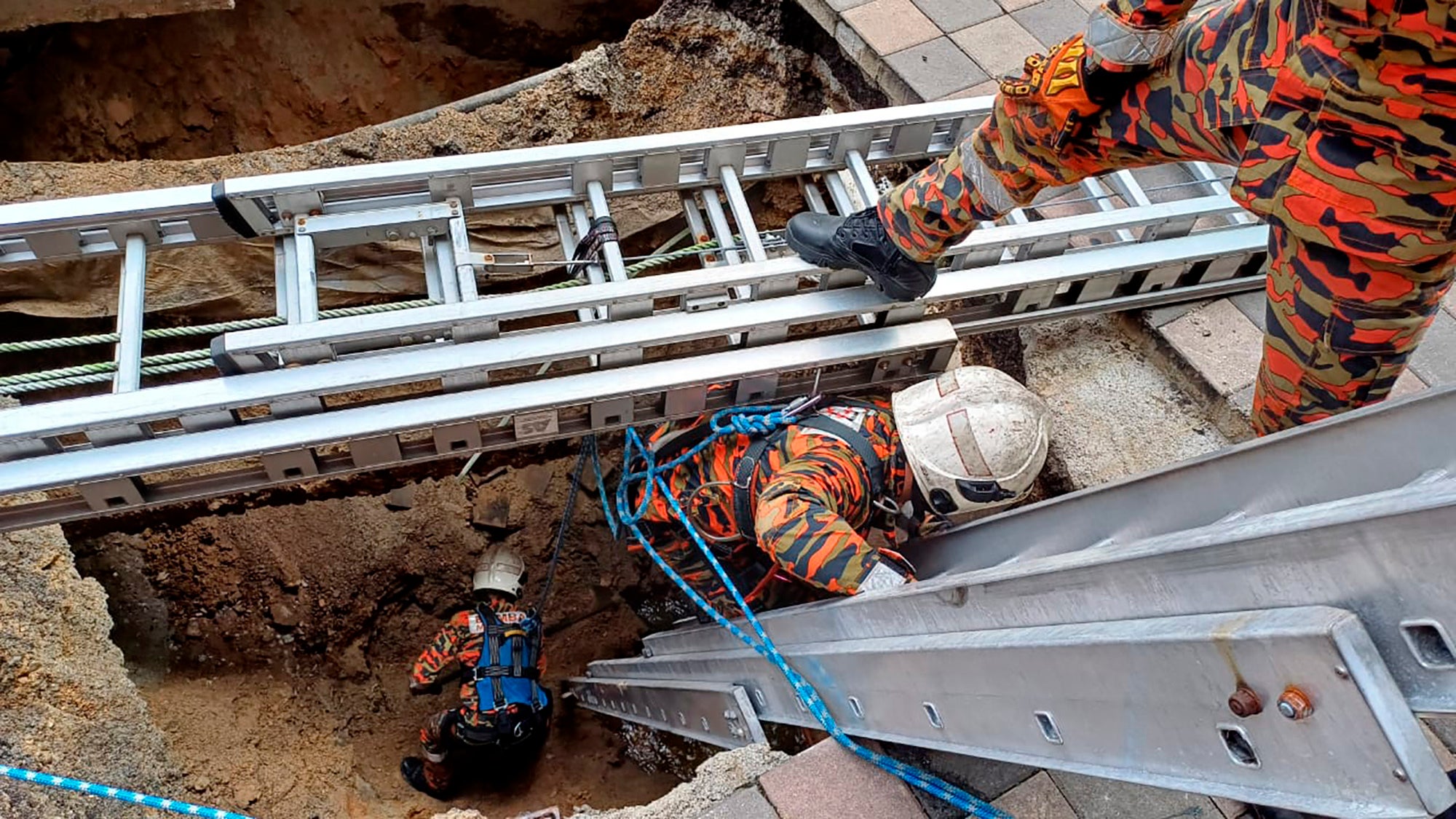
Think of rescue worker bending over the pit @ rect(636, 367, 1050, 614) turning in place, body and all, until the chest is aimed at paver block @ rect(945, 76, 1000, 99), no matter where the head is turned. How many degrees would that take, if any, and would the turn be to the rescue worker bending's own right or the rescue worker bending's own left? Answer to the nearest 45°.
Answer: approximately 90° to the rescue worker bending's own left

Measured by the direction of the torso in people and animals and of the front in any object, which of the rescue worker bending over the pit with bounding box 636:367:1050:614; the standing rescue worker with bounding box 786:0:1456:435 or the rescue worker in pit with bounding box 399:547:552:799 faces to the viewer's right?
the rescue worker bending over the pit with bounding box 636:367:1050:614

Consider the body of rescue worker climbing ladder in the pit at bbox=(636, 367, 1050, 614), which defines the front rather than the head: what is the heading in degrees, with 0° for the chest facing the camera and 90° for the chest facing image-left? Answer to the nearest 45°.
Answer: approximately 270°

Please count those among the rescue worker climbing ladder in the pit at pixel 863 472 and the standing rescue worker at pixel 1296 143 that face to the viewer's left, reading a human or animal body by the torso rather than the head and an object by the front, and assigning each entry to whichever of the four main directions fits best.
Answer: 1

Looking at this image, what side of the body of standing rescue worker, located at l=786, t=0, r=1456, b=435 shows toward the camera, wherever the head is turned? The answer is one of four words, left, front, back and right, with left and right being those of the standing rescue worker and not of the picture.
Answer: left

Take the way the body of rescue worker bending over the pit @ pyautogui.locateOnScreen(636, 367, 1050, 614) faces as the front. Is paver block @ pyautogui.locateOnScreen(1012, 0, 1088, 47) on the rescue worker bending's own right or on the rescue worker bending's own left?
on the rescue worker bending's own left

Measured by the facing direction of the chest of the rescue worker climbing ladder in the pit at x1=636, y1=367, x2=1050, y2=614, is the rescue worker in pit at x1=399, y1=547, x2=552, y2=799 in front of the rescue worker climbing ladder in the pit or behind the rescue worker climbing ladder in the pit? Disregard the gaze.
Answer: behind

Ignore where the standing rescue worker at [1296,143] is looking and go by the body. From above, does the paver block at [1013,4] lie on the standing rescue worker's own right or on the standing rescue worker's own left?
on the standing rescue worker's own right

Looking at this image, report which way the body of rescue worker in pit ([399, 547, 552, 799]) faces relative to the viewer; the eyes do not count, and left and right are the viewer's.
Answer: facing away from the viewer and to the left of the viewer
